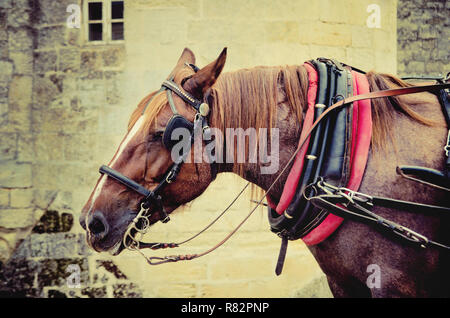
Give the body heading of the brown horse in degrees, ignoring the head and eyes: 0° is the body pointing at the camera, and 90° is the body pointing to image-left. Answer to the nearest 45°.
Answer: approximately 90°
